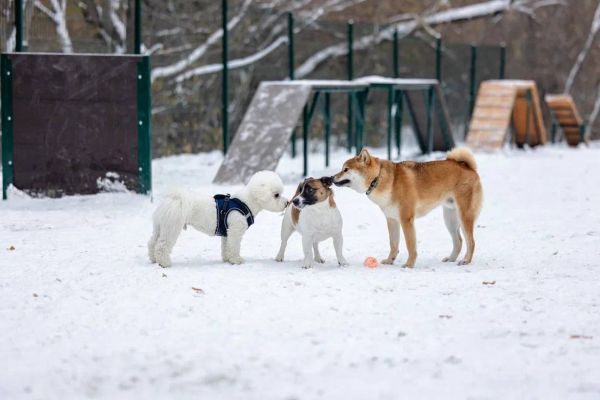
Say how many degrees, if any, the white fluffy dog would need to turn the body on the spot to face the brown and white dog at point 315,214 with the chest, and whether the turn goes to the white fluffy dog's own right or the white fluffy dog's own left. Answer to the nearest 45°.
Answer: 0° — it already faces it

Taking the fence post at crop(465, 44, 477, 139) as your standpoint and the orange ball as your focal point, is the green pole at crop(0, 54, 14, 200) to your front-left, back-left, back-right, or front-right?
front-right

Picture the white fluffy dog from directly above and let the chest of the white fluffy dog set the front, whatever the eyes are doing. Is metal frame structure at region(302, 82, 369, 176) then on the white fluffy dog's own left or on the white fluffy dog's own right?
on the white fluffy dog's own left

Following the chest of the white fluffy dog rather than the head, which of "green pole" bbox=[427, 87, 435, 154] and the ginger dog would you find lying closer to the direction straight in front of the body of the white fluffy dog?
the ginger dog

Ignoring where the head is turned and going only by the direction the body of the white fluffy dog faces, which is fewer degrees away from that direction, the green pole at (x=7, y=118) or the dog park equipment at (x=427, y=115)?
the dog park equipment

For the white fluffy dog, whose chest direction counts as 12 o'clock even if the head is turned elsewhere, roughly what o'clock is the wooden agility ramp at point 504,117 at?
The wooden agility ramp is roughly at 10 o'clock from the white fluffy dog.

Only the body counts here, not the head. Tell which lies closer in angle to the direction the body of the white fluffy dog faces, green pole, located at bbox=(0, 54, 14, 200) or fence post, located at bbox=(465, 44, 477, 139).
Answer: the fence post

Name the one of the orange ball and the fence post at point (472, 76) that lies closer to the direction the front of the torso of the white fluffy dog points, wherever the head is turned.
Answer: the orange ball

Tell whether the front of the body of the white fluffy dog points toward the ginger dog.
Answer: yes

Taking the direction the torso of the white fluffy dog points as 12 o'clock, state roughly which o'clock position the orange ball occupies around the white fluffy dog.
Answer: The orange ball is roughly at 12 o'clock from the white fluffy dog.

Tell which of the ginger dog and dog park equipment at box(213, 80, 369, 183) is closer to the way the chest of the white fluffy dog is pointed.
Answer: the ginger dog

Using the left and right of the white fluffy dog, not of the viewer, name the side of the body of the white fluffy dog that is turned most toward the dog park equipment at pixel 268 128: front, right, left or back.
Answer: left

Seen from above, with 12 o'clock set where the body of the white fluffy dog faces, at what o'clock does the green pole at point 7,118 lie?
The green pole is roughly at 8 o'clock from the white fluffy dog.

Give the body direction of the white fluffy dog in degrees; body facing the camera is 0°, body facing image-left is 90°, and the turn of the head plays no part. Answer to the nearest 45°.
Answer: approximately 270°
